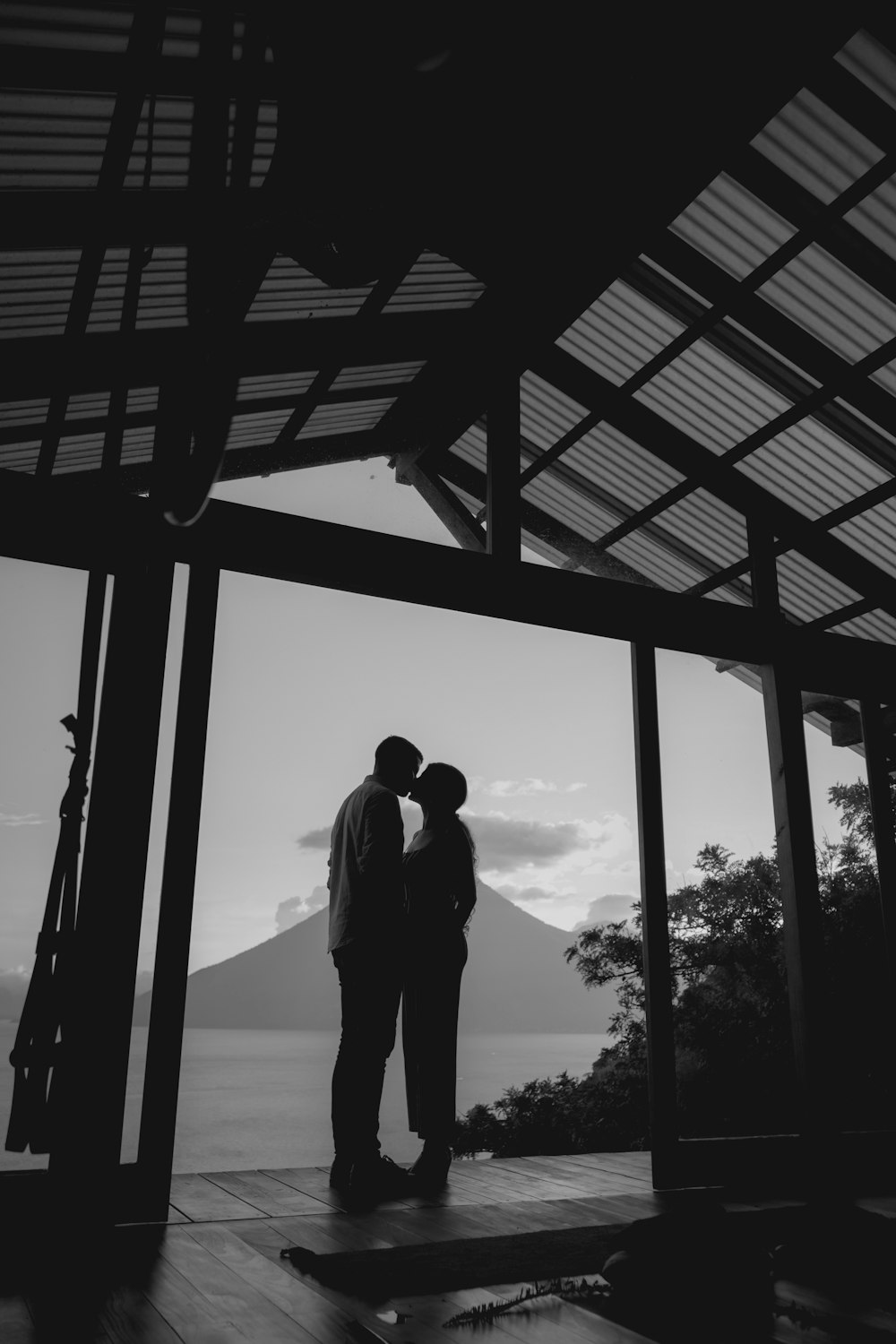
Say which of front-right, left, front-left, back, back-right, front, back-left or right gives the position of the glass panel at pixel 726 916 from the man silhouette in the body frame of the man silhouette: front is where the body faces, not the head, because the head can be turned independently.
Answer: front-left

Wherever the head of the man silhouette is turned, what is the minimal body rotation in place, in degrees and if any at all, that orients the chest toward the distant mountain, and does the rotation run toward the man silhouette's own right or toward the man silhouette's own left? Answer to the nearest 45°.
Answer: approximately 90° to the man silhouette's own left

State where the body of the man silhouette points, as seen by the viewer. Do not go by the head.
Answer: to the viewer's right
